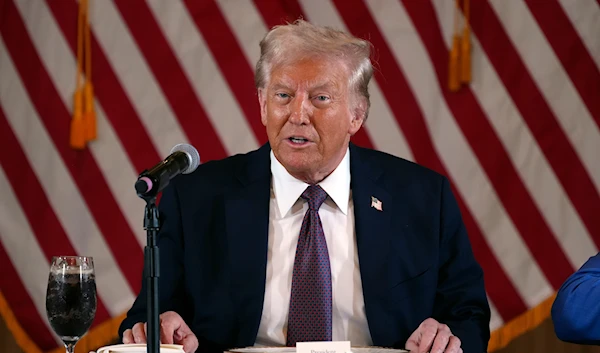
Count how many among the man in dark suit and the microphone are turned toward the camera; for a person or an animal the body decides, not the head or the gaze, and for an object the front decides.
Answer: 1

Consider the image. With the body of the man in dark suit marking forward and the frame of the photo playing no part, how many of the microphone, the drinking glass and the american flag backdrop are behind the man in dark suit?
1

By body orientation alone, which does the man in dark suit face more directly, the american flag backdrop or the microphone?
the microphone

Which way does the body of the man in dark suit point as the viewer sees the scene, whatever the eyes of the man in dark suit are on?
toward the camera

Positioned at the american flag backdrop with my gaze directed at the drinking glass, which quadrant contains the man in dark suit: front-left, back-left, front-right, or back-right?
front-left

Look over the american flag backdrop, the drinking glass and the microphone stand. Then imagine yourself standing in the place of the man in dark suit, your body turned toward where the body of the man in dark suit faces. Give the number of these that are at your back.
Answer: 1

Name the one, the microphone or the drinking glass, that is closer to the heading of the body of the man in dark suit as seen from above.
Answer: the microphone

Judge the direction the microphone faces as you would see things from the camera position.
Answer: facing away from the viewer and to the right of the viewer

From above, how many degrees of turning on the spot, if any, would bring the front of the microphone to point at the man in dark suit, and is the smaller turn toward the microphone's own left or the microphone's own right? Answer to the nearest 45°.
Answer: approximately 45° to the microphone's own left
